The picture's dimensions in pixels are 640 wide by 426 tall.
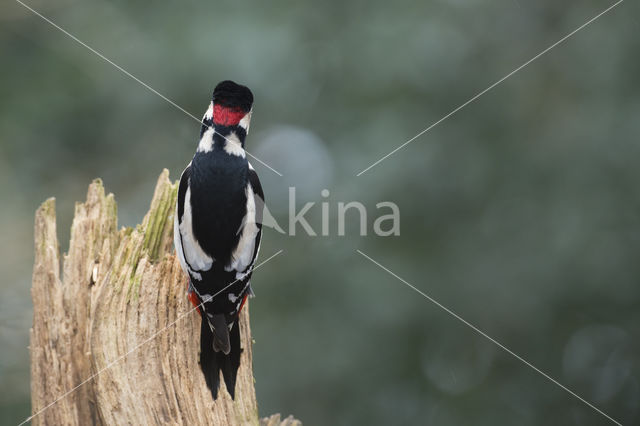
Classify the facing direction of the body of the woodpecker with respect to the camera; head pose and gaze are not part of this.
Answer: away from the camera
